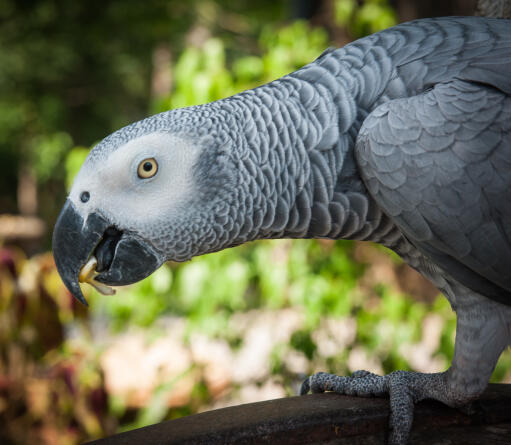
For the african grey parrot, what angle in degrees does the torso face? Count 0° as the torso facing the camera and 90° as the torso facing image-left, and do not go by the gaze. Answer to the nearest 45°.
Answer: approximately 90°
